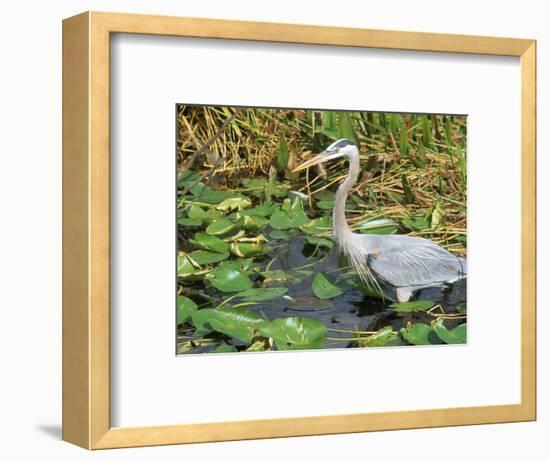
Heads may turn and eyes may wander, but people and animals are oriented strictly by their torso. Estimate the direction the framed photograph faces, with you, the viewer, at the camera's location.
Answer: facing the viewer and to the right of the viewer
